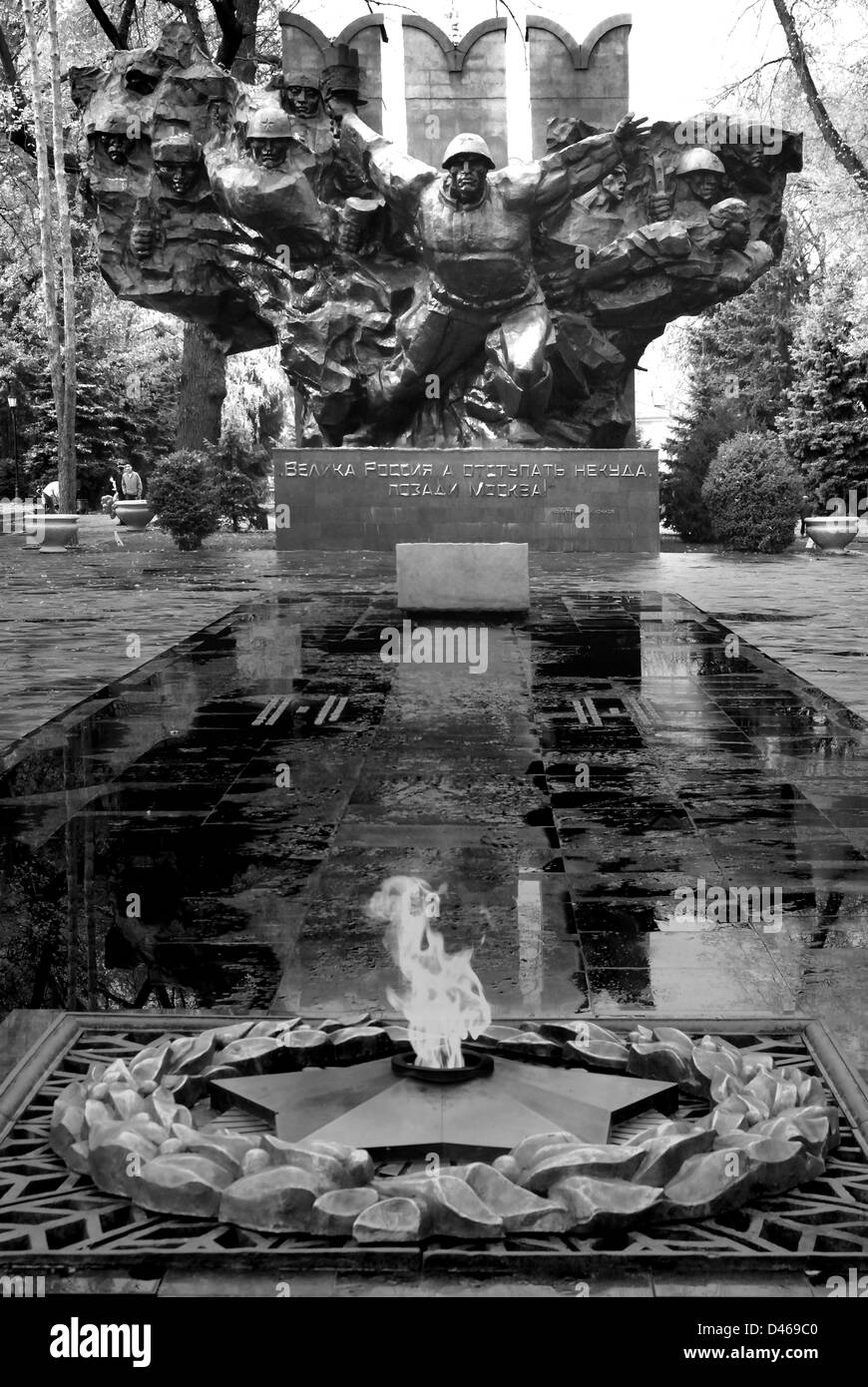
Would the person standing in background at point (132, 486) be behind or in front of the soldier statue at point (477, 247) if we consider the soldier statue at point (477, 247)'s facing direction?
behind

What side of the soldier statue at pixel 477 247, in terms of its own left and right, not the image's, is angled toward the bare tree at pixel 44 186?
right

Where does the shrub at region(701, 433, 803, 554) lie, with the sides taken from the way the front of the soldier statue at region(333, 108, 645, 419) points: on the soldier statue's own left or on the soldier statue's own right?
on the soldier statue's own left

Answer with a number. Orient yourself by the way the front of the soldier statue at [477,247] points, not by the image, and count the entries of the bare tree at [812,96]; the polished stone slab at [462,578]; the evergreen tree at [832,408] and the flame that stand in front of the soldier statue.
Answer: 2

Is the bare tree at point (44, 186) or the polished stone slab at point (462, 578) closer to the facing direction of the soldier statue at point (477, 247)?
the polished stone slab

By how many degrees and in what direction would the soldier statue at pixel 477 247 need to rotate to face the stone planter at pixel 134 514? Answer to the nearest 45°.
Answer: approximately 135° to its right

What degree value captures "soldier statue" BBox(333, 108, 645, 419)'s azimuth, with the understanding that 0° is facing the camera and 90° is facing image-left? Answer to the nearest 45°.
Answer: approximately 0°

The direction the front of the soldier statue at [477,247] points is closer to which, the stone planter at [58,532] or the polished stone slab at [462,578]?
the polished stone slab

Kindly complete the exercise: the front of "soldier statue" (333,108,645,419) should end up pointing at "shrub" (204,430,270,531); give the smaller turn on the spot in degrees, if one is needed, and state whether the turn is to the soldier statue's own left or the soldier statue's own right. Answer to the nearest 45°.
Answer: approximately 135° to the soldier statue's own right

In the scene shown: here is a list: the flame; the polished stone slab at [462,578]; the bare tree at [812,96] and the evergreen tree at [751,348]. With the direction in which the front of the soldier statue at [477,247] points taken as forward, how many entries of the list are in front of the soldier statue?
2

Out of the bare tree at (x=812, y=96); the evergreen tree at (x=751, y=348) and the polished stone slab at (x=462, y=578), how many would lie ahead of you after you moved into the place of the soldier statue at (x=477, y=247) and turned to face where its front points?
1
